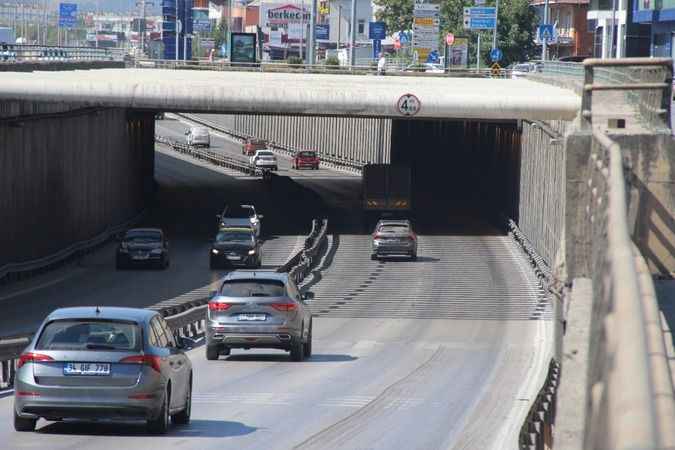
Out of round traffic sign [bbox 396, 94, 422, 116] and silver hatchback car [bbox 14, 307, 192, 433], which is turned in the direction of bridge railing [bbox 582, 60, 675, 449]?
the round traffic sign

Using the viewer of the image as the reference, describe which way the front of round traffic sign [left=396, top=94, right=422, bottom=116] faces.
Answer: facing the viewer

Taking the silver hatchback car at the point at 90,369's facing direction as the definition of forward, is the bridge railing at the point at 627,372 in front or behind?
behind

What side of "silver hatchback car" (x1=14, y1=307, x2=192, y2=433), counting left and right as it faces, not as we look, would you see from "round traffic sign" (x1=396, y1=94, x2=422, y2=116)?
front

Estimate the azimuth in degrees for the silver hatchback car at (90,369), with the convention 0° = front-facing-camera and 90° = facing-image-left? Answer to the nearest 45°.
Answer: approximately 180°

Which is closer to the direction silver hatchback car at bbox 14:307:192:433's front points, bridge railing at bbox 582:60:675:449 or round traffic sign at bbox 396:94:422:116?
the round traffic sign

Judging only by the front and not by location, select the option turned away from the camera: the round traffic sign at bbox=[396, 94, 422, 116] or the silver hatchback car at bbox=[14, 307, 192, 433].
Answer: the silver hatchback car

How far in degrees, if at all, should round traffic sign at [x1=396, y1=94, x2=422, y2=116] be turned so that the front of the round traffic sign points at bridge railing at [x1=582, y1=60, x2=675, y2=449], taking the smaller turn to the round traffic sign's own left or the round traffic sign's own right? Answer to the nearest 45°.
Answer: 0° — it already faces it

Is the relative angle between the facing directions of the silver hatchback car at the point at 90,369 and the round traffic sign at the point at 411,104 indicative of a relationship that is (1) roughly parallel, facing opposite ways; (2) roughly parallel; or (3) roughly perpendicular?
roughly parallel, facing opposite ways

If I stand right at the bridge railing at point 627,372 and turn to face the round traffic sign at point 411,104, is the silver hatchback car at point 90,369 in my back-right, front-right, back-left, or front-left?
front-left

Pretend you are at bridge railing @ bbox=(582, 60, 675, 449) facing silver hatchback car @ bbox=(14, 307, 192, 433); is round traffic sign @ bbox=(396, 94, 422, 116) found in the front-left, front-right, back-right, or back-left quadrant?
front-right

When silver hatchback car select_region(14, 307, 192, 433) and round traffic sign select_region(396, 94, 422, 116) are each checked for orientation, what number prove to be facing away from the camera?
1

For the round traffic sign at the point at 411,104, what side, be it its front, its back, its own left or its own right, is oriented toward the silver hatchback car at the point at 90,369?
front
